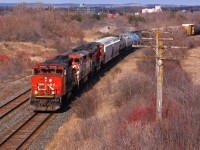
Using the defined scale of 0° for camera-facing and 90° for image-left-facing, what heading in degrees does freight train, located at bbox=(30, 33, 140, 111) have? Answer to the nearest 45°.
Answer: approximately 45°

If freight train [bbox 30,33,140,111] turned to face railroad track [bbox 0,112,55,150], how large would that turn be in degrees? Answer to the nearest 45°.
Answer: approximately 45° to its left
